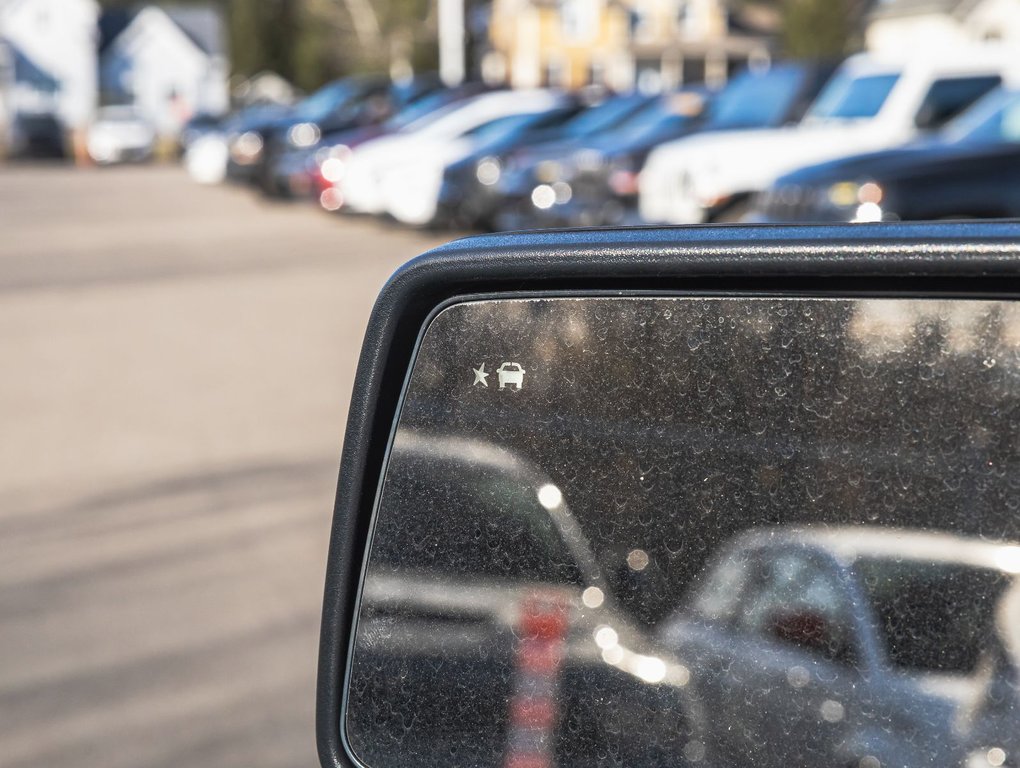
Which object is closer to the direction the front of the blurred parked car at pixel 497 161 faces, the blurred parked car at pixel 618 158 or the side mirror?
the side mirror

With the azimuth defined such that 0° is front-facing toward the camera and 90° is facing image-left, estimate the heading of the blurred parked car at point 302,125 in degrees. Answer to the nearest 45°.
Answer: approximately 45°

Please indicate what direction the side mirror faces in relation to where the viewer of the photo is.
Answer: facing the viewer

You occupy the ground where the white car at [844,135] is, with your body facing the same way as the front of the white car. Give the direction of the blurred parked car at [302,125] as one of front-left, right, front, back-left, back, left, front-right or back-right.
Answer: right

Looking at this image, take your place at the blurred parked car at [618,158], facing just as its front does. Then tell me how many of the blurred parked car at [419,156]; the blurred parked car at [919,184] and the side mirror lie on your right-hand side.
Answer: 1

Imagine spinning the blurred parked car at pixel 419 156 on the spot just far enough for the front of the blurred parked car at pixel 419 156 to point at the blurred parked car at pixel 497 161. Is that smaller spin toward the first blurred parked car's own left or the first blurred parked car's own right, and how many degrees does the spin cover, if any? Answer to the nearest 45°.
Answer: approximately 45° to the first blurred parked car's own left

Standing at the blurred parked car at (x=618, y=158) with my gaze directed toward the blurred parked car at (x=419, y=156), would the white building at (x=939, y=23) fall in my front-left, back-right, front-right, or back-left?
front-right

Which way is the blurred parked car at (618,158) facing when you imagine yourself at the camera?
facing the viewer and to the left of the viewer

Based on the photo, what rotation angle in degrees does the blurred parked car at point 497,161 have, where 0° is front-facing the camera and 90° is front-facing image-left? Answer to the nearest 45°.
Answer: approximately 45°

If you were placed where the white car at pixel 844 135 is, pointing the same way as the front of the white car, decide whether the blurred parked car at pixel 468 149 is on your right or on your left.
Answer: on your right

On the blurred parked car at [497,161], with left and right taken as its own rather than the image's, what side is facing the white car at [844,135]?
left

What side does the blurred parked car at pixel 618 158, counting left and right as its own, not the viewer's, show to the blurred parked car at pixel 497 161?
right

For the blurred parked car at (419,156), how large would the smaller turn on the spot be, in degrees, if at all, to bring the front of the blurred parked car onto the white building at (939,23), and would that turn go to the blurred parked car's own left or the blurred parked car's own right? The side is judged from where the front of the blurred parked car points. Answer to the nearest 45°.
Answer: approximately 180°

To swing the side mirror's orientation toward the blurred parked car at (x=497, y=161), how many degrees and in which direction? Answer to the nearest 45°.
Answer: approximately 180°

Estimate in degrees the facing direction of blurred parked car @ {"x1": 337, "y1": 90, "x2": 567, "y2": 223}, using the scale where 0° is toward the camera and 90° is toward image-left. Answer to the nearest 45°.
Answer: approximately 45°

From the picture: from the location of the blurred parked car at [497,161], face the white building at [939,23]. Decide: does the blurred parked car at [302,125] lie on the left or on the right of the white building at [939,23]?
left

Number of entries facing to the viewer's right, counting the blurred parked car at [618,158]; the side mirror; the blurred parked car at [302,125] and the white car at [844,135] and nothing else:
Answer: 0

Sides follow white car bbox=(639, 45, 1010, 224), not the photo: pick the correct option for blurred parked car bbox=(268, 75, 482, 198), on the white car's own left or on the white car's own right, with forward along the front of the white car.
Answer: on the white car's own right
